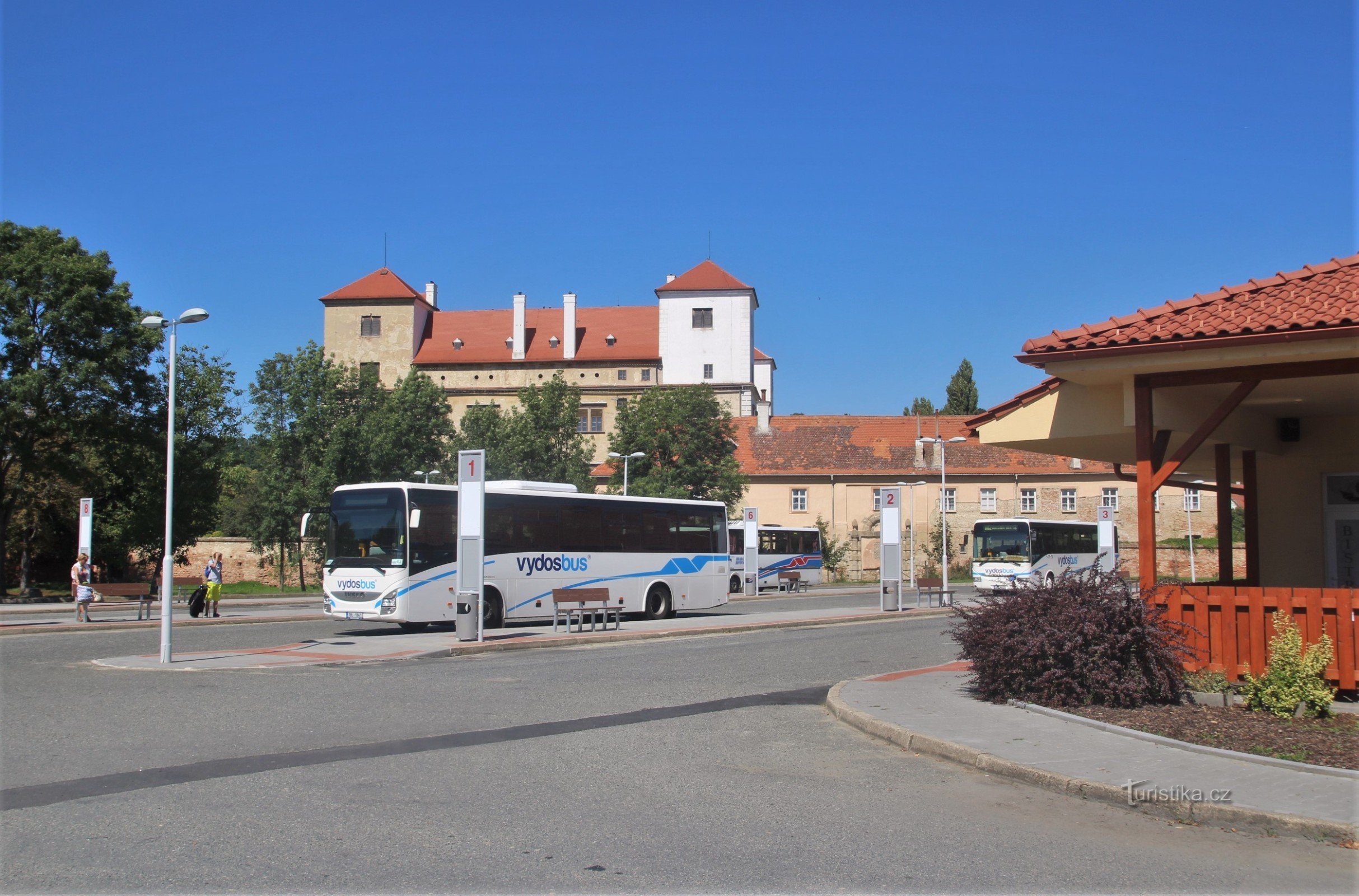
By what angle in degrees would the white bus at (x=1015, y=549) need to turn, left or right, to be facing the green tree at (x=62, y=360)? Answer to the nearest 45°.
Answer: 0° — it already faces it

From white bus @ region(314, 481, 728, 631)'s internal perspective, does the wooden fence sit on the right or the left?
on its left

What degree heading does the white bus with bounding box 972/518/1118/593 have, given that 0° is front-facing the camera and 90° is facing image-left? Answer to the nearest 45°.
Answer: approximately 45°

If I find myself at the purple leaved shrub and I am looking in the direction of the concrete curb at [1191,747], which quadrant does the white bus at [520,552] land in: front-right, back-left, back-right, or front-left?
back-right

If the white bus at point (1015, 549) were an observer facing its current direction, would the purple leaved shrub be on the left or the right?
on its left

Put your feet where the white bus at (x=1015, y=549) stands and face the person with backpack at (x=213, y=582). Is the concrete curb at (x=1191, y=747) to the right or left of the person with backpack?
left

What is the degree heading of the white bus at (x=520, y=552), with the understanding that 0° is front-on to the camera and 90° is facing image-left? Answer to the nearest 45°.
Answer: approximately 45°

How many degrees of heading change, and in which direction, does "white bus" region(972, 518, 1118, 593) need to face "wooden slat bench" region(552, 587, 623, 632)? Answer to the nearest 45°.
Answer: approximately 45° to its left

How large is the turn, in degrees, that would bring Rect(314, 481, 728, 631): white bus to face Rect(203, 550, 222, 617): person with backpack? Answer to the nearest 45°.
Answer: approximately 90° to its right
